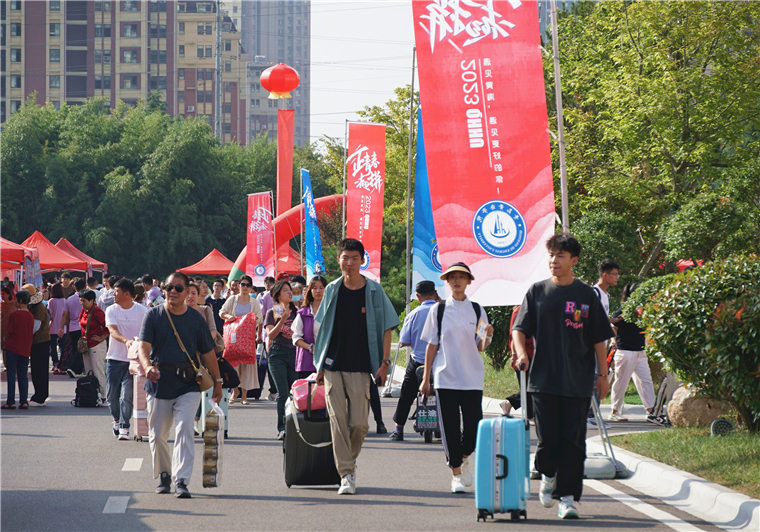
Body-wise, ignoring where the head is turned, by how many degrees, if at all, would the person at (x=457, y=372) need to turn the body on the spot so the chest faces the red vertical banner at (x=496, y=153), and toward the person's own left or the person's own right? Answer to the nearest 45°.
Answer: approximately 180°

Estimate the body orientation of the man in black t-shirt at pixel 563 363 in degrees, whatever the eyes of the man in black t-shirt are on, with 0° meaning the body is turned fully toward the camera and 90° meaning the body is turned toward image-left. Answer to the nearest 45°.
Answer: approximately 0°

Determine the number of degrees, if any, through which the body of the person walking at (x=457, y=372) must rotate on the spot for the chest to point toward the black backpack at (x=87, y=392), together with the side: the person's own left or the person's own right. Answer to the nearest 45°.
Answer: approximately 135° to the person's own right

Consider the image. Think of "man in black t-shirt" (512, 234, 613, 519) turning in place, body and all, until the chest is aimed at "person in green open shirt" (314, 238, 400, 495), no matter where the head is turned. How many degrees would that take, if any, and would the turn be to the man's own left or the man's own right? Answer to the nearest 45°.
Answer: approximately 135° to the man's own right

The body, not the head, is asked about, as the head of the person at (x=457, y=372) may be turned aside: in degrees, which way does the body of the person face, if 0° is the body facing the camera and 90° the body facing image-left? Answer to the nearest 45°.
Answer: approximately 0°

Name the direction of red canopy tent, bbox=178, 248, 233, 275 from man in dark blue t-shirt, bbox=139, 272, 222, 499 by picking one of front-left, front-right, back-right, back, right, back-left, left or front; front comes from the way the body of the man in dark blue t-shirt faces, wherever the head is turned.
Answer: back

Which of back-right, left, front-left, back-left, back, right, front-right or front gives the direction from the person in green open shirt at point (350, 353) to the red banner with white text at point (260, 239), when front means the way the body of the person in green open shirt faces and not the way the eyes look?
back

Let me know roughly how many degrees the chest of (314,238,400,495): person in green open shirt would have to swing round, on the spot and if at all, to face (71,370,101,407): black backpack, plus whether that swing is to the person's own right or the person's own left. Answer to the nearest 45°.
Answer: approximately 135° to the person's own right
